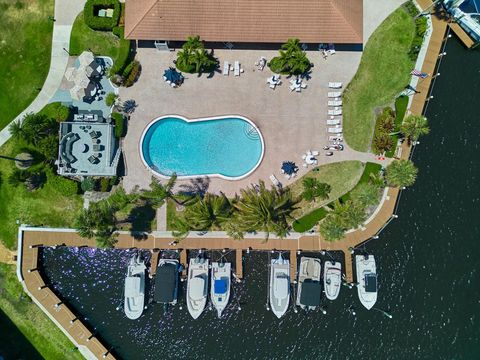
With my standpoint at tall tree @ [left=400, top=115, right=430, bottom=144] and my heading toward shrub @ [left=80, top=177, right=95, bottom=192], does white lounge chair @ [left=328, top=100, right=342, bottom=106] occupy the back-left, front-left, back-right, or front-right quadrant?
front-right

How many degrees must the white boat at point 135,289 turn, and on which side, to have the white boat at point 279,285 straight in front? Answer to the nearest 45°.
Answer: approximately 90° to its left

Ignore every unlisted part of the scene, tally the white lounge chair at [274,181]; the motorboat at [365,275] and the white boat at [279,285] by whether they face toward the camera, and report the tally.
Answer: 2

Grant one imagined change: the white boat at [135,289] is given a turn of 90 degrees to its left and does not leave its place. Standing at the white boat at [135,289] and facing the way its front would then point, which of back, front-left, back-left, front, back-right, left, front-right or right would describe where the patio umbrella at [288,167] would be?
front

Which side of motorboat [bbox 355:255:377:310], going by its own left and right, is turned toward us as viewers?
front

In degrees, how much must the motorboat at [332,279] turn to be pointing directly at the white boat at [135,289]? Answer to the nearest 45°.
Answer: approximately 90° to its right

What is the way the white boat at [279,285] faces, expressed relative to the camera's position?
facing the viewer

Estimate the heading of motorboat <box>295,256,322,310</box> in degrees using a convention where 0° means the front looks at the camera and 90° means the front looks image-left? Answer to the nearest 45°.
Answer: approximately 180°

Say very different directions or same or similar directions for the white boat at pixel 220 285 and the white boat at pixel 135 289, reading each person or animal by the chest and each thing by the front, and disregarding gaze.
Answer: same or similar directions
